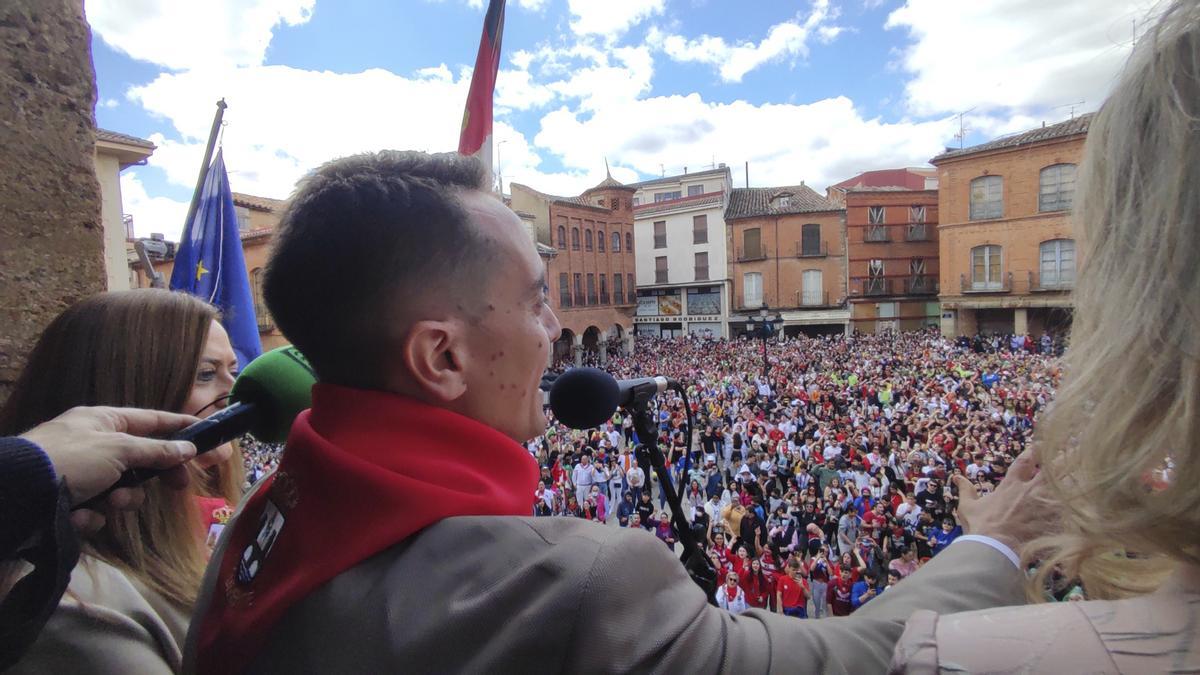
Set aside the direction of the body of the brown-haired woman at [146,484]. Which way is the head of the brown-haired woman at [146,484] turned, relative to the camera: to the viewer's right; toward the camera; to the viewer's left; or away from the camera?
to the viewer's right

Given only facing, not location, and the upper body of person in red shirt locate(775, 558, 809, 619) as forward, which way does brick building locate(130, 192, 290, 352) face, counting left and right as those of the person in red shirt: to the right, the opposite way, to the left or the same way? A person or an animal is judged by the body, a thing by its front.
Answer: to the left

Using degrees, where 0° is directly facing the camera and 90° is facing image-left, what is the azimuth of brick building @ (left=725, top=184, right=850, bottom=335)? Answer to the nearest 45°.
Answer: approximately 0°

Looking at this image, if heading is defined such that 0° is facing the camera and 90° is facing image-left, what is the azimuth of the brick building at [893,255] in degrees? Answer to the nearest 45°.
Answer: approximately 0°

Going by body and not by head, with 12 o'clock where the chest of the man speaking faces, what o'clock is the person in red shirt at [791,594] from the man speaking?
The person in red shirt is roughly at 11 o'clock from the man speaking.

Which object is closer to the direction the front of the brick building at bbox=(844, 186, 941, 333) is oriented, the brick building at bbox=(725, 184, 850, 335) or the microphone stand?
the microphone stand

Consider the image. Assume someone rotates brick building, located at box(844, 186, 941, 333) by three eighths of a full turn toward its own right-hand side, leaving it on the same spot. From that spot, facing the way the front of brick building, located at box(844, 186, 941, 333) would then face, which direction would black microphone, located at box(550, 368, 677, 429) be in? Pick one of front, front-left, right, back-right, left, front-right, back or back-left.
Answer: back-left

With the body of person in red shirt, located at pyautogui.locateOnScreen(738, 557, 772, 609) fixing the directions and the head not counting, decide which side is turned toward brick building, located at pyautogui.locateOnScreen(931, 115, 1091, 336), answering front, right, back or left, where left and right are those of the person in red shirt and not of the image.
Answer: back

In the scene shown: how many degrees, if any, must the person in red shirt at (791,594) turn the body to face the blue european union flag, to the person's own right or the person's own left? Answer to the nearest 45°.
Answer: approximately 45° to the person's own right

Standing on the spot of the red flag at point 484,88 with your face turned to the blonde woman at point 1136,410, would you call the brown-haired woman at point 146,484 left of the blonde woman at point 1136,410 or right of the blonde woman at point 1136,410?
right

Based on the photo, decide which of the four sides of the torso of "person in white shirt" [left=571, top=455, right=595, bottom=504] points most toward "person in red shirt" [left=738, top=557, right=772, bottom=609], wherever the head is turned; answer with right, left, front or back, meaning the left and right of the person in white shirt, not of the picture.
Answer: front

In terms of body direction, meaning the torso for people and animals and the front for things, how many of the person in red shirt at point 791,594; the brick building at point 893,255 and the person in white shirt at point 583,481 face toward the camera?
3

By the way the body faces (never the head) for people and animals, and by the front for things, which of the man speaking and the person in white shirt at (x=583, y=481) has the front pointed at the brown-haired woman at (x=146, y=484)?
the person in white shirt

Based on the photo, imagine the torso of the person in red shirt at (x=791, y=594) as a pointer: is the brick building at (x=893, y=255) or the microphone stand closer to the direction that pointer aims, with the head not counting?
the microphone stand

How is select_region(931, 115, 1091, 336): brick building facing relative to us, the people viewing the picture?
facing the viewer and to the left of the viewer

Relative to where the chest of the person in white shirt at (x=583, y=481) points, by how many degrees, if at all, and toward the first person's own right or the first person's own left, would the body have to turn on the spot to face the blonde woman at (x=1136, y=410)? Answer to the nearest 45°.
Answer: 0° — they already face them
